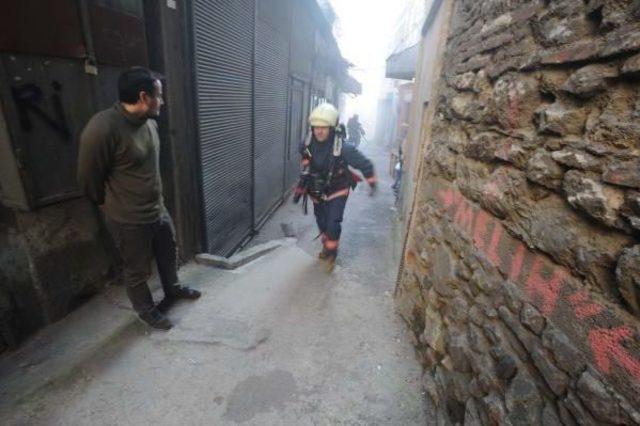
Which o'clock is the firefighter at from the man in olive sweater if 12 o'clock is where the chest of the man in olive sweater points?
The firefighter is roughly at 10 o'clock from the man in olive sweater.

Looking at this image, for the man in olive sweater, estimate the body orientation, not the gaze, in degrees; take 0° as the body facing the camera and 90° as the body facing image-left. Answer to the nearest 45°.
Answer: approximately 315°
